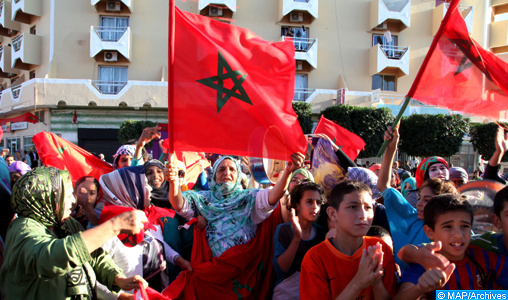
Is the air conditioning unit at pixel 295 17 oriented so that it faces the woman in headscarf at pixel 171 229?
yes

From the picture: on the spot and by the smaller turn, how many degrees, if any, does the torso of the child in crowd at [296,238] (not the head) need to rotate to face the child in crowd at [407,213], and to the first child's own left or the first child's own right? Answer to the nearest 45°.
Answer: approximately 45° to the first child's own left

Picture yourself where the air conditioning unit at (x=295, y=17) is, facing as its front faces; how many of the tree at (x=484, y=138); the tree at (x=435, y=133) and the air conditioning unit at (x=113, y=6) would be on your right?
1

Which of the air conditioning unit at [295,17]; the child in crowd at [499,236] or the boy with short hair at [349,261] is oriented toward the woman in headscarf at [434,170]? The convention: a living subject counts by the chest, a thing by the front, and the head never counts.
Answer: the air conditioning unit

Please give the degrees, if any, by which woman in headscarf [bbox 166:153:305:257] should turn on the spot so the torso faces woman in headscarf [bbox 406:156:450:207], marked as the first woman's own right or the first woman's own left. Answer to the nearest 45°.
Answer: approximately 135° to the first woman's own left

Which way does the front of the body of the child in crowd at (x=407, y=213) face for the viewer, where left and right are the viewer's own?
facing the viewer and to the left of the viewer

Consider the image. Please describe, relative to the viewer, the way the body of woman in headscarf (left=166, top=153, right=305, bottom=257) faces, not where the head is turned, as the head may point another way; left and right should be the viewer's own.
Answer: facing the viewer

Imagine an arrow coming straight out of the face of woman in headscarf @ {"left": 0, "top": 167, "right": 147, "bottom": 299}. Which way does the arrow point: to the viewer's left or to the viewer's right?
to the viewer's right

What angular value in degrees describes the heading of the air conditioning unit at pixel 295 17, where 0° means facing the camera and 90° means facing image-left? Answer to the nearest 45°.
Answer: approximately 0°

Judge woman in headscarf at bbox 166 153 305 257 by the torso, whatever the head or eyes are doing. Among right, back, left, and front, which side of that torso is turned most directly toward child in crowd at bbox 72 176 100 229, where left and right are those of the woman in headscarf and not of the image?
right

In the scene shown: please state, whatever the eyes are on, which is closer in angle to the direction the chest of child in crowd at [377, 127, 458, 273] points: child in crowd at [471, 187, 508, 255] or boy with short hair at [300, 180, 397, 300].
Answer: the boy with short hair

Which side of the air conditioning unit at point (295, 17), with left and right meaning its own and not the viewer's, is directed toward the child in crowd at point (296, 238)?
front
